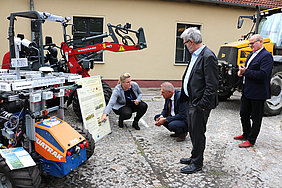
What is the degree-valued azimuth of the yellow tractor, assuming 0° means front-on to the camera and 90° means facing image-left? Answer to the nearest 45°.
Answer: approximately 45°

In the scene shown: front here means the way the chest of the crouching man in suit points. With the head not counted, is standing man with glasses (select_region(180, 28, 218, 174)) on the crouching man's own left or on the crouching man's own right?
on the crouching man's own left

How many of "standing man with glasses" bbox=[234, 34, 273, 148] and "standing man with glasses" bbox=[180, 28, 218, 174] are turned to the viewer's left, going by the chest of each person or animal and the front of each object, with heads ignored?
2

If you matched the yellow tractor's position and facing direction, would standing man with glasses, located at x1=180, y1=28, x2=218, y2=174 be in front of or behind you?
in front

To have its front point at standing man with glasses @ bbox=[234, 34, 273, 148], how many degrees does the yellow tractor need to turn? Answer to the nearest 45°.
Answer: approximately 45° to its left

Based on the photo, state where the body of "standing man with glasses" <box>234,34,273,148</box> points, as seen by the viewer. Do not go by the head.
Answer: to the viewer's left

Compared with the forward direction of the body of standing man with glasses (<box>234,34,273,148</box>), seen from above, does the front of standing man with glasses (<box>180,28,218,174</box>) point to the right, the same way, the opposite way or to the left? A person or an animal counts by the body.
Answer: the same way

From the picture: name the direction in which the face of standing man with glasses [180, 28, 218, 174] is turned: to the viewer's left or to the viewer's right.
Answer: to the viewer's left

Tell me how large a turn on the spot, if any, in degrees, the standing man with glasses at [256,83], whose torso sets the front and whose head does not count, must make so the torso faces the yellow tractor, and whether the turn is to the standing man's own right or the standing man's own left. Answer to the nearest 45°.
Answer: approximately 90° to the standing man's own right

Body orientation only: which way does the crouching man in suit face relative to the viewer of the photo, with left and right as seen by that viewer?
facing the viewer and to the left of the viewer

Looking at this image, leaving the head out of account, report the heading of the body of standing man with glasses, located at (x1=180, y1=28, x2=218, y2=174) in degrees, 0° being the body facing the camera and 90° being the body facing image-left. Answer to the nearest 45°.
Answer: approximately 90°
